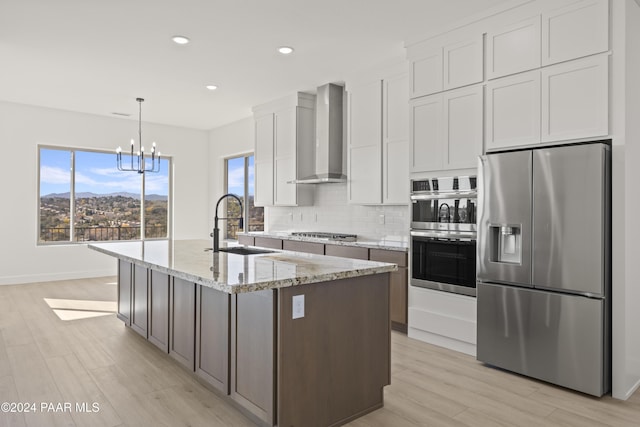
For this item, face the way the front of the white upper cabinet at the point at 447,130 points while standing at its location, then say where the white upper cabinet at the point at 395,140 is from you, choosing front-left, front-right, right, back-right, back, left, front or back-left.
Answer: right

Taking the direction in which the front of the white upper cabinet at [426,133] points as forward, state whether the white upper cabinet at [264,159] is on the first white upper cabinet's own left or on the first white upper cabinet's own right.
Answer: on the first white upper cabinet's own right

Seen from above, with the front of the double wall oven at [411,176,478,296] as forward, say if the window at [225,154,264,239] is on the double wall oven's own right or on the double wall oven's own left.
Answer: on the double wall oven's own right

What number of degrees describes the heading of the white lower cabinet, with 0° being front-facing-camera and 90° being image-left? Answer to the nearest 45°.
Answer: approximately 45°
